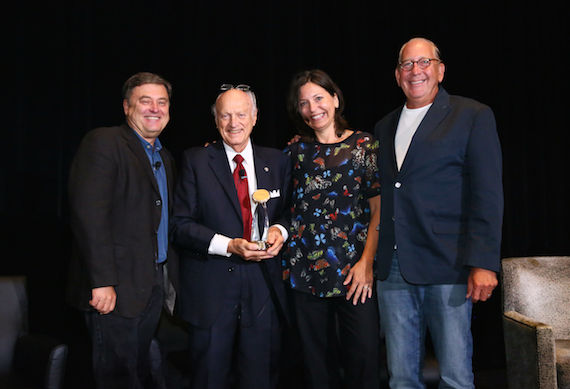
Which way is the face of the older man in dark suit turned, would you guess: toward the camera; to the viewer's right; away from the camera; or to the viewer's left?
toward the camera

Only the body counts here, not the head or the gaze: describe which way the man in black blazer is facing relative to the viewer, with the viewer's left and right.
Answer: facing the viewer and to the right of the viewer

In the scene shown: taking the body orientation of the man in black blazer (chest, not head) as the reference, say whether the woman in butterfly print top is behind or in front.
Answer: in front

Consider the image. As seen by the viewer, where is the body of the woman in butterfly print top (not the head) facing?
toward the camera

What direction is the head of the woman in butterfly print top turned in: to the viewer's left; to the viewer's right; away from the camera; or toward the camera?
toward the camera

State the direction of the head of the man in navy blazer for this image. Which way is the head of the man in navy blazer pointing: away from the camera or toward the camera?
toward the camera

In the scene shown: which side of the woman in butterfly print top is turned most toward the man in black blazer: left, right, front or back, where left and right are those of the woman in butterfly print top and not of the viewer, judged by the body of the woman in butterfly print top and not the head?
right
